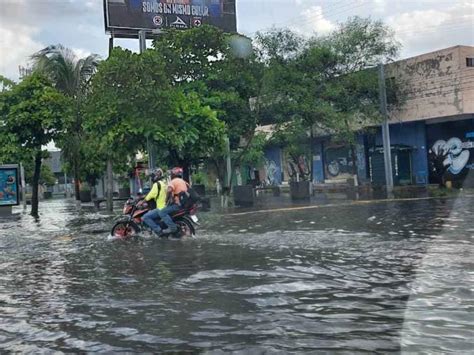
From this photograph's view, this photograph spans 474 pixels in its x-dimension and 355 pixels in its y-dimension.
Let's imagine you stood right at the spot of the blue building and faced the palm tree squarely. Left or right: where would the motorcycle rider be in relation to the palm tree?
left

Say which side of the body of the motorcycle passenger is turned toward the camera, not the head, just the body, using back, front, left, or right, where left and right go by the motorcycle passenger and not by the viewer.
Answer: left

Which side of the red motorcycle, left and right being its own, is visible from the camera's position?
left

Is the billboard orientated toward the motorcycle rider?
yes

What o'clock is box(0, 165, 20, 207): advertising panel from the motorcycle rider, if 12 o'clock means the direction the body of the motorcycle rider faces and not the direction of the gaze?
The advertising panel is roughly at 2 o'clock from the motorcycle rider.

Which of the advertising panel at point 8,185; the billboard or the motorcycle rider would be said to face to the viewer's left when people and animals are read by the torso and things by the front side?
the motorcycle rider

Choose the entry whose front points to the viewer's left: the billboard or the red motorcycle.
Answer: the red motorcycle

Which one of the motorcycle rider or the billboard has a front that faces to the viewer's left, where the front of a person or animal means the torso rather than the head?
the motorcycle rider

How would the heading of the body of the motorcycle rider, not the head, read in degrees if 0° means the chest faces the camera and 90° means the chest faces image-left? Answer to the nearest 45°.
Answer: approximately 90°

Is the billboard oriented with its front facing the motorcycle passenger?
yes

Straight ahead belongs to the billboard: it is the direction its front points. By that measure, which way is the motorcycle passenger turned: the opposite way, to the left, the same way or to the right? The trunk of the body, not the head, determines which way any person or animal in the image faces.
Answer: to the right

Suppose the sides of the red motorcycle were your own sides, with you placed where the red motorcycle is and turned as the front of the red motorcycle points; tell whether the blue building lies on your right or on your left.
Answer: on your right
